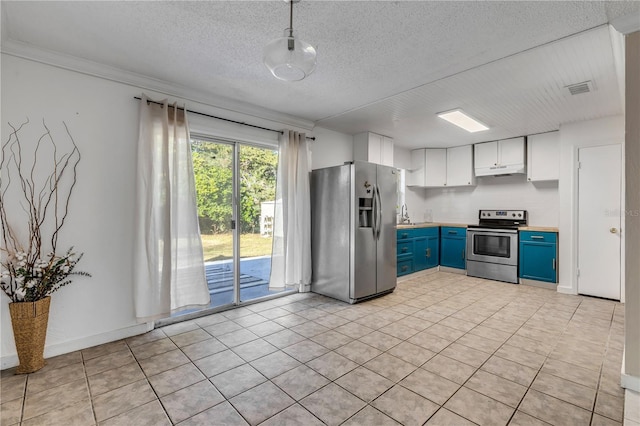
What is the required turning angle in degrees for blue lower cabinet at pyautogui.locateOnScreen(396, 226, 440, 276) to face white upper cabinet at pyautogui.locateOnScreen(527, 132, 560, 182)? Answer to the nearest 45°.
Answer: approximately 45° to its left

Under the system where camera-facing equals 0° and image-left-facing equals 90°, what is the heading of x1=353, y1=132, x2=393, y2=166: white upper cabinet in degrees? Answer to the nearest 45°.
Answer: approximately 315°

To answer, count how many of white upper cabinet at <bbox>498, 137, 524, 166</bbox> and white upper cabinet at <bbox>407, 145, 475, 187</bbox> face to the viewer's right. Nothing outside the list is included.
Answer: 0

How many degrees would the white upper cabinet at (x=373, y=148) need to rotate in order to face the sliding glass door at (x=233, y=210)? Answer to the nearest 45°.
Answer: approximately 90° to its right

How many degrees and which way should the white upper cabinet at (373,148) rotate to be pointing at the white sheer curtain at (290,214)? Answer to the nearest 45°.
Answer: approximately 90° to its right

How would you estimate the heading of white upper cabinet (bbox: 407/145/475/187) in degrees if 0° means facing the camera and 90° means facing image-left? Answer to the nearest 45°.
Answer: approximately 45°

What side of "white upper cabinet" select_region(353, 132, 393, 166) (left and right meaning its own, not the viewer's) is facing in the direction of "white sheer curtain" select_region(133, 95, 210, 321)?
right

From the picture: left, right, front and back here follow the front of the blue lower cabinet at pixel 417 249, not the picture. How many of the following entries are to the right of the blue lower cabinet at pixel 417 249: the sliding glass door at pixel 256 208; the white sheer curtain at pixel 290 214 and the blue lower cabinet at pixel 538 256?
2

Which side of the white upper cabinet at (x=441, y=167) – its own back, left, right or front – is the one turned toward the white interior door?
left

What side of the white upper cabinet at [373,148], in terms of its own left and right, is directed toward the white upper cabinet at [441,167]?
left
